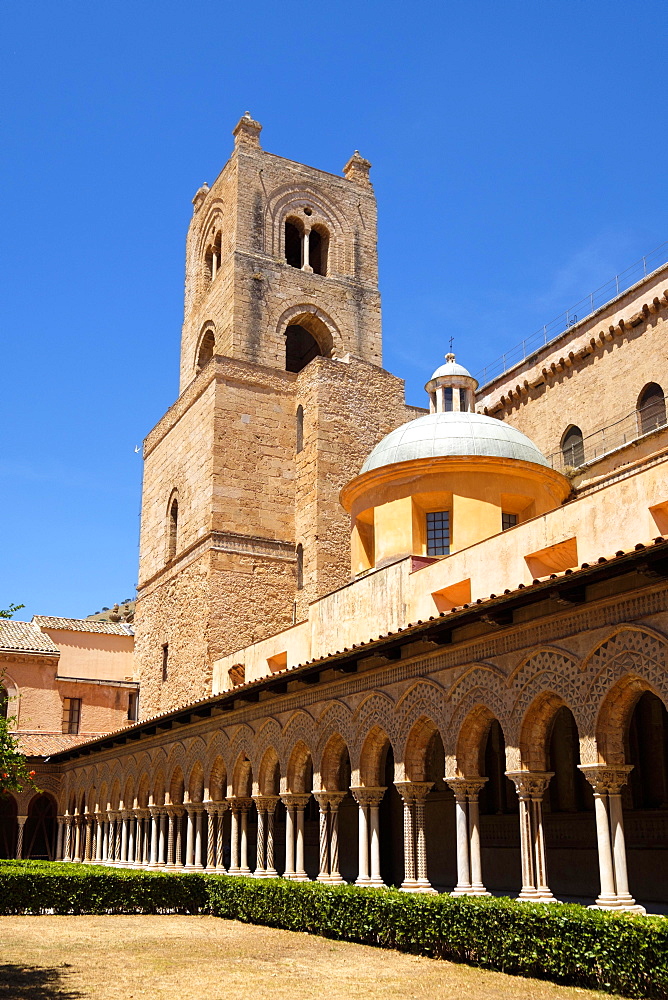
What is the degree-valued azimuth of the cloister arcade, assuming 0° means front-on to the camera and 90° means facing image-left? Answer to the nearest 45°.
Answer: approximately 45°
